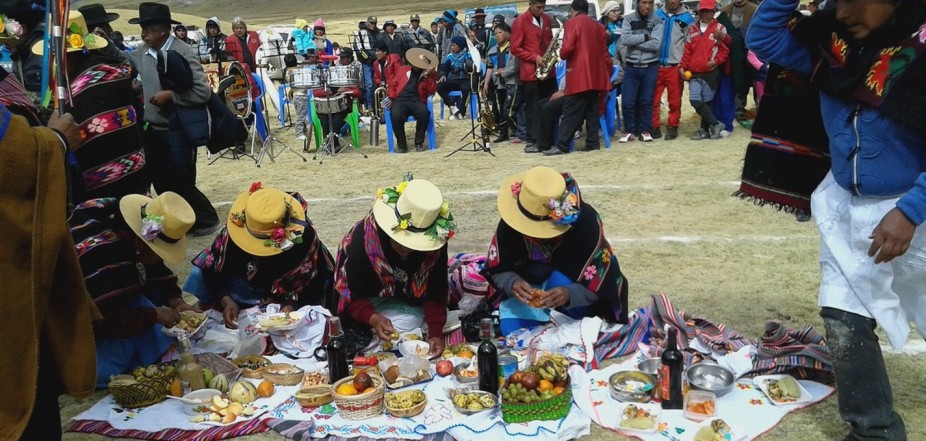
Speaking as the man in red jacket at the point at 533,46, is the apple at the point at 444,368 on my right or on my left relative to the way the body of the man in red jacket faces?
on my right

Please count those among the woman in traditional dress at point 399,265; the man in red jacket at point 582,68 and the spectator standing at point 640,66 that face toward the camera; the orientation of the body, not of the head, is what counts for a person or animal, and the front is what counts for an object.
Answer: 2

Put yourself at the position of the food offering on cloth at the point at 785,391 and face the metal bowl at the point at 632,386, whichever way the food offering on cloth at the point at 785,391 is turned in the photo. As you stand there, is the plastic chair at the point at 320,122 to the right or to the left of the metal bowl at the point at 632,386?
right

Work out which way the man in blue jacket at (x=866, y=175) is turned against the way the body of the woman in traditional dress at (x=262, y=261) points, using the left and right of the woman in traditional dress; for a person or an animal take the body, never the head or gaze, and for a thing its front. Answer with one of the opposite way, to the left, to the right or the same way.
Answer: to the right

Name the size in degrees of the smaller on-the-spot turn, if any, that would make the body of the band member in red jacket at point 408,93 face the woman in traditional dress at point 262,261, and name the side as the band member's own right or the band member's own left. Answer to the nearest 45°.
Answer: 0° — they already face them

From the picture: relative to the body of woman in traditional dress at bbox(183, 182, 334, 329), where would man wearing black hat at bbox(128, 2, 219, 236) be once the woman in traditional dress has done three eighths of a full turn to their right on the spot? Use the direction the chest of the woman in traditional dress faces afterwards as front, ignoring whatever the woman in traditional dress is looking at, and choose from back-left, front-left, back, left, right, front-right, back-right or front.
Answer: front-right

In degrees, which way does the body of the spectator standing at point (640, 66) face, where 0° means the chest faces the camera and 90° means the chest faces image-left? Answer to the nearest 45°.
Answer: approximately 0°

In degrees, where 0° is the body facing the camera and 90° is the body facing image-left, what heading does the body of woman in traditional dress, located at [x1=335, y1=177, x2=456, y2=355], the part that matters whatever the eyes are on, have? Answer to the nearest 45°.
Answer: approximately 0°

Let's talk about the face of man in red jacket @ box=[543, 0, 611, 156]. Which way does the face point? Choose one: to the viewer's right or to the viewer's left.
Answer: to the viewer's left

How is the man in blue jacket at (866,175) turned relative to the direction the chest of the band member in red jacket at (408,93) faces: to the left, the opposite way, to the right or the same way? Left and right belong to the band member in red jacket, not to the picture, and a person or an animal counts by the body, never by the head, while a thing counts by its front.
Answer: to the right

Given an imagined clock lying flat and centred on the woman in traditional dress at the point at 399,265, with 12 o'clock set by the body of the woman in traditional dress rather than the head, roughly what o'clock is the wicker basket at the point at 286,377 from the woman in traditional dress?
The wicker basket is roughly at 2 o'clock from the woman in traditional dress.

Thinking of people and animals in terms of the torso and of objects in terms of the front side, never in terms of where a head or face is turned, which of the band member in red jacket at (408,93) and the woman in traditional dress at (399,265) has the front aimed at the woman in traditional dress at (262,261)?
the band member in red jacket

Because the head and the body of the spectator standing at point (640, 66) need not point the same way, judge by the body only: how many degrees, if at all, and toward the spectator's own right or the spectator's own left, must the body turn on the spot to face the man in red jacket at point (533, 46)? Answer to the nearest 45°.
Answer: approximately 90° to the spectator's own right
